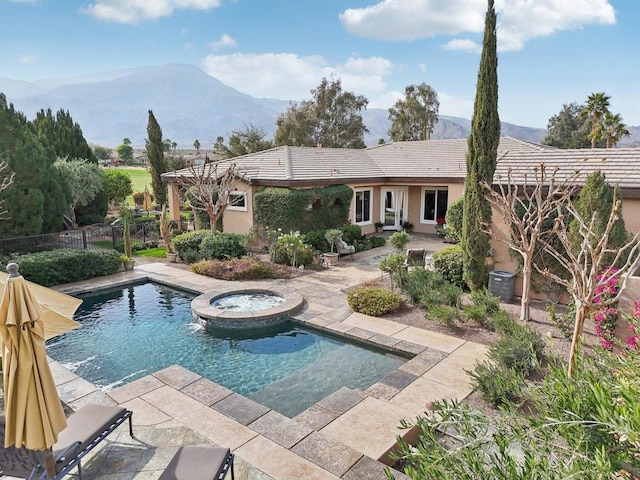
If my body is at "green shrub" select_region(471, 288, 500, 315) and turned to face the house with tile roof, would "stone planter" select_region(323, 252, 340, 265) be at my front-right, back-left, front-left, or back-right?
front-left

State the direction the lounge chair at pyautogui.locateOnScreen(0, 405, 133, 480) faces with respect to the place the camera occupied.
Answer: facing away from the viewer and to the right of the viewer

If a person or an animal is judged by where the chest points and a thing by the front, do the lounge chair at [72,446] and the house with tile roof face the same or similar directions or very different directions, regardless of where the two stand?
very different directions

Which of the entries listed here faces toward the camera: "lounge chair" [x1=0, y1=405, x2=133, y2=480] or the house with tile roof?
the house with tile roof

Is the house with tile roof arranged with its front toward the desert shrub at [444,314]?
yes

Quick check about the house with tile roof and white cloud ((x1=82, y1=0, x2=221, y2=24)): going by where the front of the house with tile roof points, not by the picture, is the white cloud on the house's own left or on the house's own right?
on the house's own right

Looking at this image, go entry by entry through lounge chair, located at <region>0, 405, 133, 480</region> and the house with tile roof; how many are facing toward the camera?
1

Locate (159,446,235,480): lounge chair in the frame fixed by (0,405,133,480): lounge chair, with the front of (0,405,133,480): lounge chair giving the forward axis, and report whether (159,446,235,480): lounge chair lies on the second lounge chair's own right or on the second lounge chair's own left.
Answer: on the second lounge chair's own right

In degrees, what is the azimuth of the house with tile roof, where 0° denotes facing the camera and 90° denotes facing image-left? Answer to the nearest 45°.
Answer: approximately 0°

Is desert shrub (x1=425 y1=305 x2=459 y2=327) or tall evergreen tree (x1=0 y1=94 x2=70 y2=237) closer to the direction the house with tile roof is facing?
the desert shrub

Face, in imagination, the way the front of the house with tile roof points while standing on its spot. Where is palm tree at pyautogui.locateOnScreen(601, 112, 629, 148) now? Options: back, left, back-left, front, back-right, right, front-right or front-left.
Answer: back-left

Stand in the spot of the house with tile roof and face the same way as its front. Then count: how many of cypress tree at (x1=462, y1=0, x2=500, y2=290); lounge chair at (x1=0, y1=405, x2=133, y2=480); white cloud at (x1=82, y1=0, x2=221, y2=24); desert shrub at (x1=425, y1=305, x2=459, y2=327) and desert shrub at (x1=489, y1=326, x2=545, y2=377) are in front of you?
4

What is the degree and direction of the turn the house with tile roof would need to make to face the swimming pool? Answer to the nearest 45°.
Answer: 0° — it already faces it

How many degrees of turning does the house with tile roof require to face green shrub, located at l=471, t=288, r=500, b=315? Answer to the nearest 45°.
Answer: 0° — it already faces it
